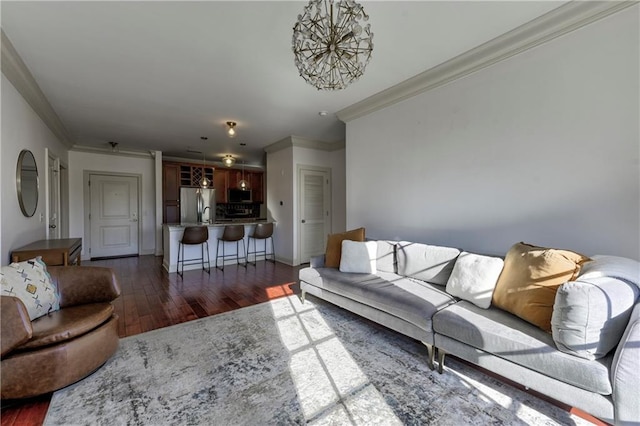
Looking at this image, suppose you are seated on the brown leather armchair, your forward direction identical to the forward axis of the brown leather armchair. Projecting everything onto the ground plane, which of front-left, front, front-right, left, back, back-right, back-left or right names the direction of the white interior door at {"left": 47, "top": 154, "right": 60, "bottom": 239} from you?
back-left

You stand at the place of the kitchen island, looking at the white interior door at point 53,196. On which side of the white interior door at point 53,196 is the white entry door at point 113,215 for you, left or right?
right

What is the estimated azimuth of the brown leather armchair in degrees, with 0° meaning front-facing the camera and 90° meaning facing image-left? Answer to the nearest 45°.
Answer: approximately 315°

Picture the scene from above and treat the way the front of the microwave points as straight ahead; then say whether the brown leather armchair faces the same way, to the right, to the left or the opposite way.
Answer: to the left

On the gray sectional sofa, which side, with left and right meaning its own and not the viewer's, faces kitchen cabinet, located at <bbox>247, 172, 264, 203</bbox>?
right

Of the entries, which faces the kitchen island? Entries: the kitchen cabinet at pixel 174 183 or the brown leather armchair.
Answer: the kitchen cabinet

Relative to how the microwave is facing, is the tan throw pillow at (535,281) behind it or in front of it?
in front

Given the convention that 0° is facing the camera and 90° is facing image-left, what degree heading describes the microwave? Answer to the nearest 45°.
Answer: approximately 0°

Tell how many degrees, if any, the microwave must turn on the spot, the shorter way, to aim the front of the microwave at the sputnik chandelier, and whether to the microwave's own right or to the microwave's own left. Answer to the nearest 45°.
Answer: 0° — it already faces it

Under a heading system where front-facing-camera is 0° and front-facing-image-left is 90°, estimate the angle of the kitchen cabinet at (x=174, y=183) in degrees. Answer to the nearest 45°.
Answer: approximately 0°

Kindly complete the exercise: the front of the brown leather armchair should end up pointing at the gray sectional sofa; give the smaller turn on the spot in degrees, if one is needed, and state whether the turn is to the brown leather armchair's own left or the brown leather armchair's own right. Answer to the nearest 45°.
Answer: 0° — it already faces it
